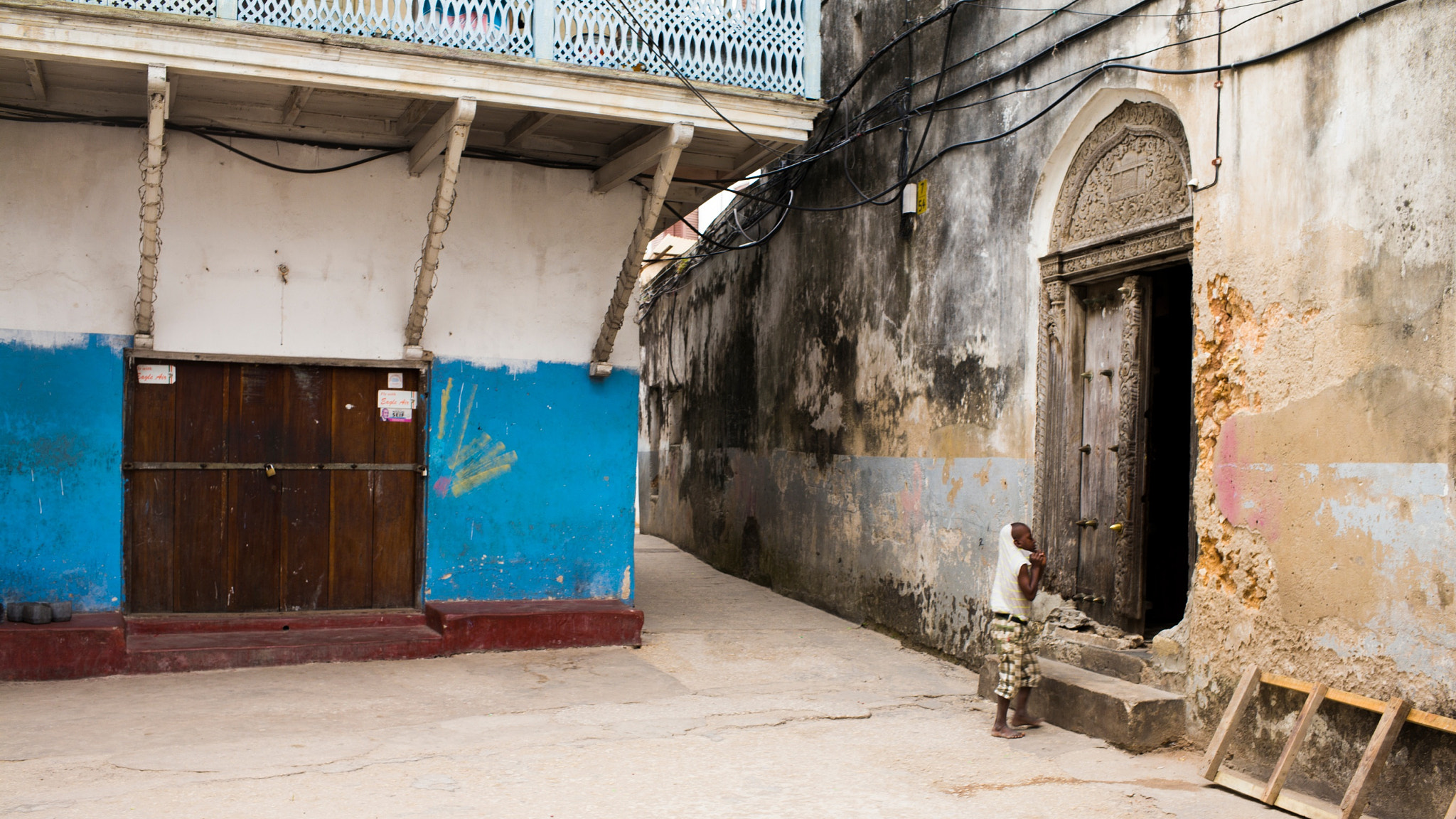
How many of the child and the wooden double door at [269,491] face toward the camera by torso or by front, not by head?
1

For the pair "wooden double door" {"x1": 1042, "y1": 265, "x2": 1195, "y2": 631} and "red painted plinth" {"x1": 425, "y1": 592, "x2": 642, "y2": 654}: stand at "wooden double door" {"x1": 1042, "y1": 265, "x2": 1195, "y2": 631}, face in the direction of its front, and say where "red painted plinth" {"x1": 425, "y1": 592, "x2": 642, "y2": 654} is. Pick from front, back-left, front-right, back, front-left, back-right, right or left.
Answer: front-right

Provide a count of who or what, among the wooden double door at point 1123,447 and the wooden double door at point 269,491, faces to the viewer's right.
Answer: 0

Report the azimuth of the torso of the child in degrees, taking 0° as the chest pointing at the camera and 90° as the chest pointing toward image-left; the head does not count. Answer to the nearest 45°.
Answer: approximately 270°

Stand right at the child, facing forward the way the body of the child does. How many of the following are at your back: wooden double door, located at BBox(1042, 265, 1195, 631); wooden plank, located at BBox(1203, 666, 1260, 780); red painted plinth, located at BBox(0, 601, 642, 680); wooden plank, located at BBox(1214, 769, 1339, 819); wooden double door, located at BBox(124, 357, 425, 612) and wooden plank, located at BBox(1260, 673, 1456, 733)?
2

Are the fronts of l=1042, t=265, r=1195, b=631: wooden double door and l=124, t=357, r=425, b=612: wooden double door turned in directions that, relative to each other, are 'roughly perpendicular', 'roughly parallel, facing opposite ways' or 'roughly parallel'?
roughly perpendicular

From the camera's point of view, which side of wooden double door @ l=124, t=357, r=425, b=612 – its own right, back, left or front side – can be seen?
front

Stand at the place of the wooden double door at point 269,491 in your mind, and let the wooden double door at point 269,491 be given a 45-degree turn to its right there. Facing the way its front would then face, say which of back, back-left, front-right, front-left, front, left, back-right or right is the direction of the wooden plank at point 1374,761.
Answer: left

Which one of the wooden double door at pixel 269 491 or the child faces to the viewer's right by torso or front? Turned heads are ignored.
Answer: the child

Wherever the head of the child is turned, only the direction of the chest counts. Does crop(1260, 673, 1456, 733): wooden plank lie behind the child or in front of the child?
in front

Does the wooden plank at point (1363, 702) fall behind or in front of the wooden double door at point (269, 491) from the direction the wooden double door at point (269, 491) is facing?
in front

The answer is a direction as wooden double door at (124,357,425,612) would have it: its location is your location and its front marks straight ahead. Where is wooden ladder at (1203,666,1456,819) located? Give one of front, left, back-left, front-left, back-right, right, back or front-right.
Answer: front-left

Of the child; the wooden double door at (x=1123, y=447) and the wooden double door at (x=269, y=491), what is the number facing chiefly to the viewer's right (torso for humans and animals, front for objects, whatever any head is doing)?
1
